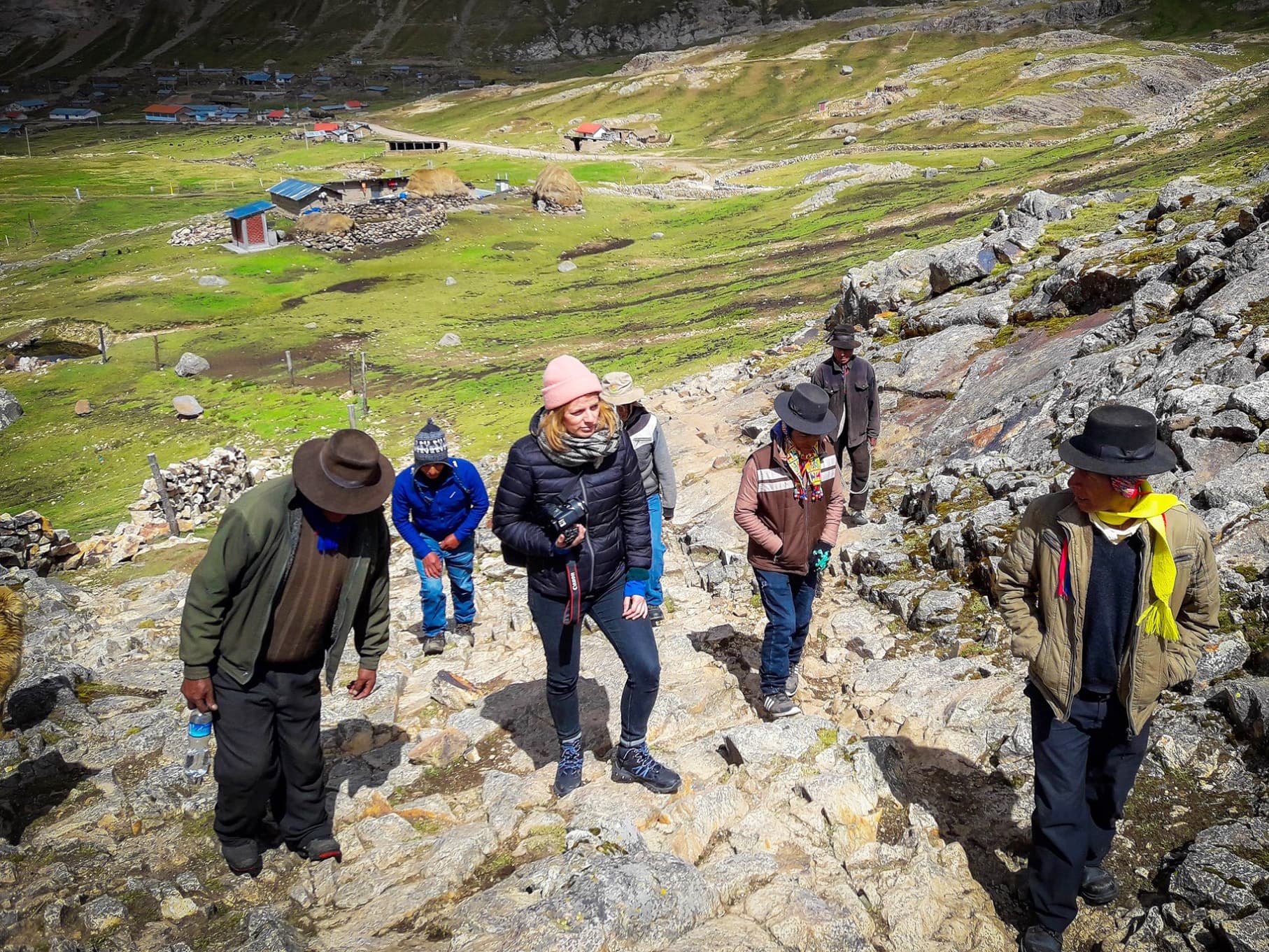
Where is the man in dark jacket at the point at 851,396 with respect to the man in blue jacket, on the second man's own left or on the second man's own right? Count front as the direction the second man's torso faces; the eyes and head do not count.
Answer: on the second man's own left

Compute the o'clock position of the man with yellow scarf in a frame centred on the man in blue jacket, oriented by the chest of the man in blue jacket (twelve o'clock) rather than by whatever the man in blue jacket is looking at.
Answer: The man with yellow scarf is roughly at 11 o'clock from the man in blue jacket.

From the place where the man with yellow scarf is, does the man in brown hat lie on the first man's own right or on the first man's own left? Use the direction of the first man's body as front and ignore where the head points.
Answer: on the first man's own right

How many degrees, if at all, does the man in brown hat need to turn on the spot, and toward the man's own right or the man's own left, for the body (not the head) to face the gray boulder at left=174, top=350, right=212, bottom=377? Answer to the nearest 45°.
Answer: approximately 135° to the man's own left

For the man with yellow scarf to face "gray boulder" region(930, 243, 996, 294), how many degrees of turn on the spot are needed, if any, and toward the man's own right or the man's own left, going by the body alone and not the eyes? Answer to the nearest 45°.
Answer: approximately 180°

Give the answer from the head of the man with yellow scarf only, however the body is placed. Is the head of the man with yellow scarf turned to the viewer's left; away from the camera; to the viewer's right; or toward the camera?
to the viewer's left

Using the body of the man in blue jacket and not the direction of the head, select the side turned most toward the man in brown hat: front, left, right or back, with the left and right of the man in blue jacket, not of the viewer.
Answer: front

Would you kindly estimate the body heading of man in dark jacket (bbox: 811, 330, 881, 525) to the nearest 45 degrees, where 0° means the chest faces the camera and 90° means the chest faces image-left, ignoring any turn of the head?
approximately 0°

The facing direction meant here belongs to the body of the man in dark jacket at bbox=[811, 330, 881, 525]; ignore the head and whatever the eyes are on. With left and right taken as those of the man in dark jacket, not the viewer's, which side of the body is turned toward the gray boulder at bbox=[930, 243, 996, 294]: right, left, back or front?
back

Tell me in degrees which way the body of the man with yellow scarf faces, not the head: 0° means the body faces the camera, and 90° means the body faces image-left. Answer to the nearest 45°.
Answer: approximately 0°

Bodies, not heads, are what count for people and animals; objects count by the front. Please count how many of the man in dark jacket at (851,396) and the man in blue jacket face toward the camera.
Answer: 2
